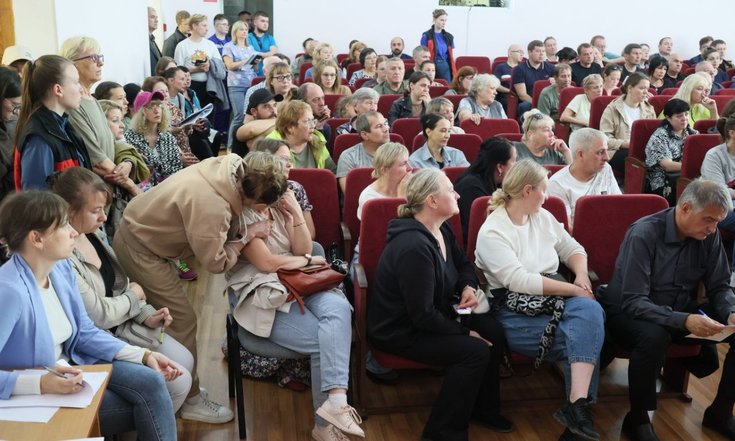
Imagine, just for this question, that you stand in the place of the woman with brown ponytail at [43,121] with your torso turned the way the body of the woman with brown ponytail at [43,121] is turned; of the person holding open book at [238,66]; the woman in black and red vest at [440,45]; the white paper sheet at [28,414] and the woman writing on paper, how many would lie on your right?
2

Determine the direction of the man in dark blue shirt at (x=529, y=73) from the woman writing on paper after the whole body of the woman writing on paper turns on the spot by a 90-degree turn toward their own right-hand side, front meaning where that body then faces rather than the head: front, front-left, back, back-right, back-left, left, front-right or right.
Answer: back

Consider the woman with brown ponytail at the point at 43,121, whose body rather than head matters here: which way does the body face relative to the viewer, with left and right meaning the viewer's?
facing to the right of the viewer

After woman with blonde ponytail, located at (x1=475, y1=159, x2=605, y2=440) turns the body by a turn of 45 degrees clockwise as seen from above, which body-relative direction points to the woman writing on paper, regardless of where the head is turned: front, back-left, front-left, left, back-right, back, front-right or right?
front-right

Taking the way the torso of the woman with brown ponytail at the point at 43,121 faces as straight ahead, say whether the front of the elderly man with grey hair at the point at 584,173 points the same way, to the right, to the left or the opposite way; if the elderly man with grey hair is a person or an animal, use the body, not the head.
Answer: to the right

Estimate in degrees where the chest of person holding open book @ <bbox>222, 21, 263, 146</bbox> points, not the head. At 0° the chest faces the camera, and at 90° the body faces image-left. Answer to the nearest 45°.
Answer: approximately 315°

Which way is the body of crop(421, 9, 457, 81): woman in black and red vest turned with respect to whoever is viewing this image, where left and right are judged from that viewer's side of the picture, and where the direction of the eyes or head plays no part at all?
facing the viewer and to the right of the viewer

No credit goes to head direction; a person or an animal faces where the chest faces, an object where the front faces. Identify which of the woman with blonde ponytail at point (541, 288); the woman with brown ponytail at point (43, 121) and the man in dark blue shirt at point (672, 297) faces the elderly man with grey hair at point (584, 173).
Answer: the woman with brown ponytail at point (43, 121)

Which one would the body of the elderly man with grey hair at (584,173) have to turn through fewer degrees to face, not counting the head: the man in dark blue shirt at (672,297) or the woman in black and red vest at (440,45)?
the man in dark blue shirt

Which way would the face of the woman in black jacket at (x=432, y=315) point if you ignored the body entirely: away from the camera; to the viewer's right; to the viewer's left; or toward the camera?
to the viewer's right

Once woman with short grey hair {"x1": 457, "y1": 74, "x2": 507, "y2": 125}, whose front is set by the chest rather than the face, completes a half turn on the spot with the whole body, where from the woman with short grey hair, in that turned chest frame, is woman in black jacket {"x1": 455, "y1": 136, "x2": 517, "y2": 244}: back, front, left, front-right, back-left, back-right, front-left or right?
back-left

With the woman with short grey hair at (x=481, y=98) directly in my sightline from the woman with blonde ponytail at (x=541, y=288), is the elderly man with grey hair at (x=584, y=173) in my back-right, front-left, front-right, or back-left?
front-right

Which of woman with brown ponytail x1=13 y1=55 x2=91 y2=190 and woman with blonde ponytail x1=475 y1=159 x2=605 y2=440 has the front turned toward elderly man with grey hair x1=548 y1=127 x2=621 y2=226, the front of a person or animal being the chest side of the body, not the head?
woman with brown ponytail x1=13 y1=55 x2=91 y2=190

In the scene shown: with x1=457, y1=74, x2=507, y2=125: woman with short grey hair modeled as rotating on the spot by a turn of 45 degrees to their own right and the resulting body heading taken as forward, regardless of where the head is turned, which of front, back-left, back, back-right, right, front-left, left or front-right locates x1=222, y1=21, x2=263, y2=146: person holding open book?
back-right

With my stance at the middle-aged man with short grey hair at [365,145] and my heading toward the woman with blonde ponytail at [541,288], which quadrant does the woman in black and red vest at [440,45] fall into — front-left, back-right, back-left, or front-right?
back-left

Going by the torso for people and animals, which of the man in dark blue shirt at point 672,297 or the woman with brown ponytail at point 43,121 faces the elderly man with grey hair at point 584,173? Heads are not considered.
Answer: the woman with brown ponytail

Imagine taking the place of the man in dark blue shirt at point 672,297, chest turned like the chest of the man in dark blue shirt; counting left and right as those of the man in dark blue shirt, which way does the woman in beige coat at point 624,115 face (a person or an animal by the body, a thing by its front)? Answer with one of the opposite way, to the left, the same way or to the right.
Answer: the same way
